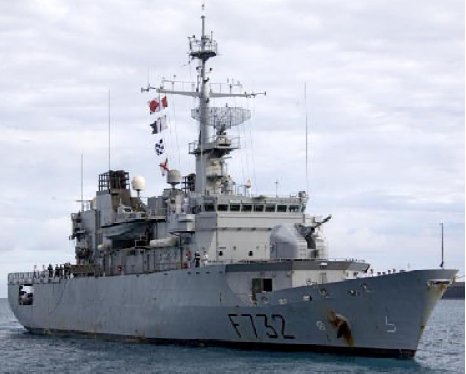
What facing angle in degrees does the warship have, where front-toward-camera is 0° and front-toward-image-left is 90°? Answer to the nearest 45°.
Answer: approximately 315°
